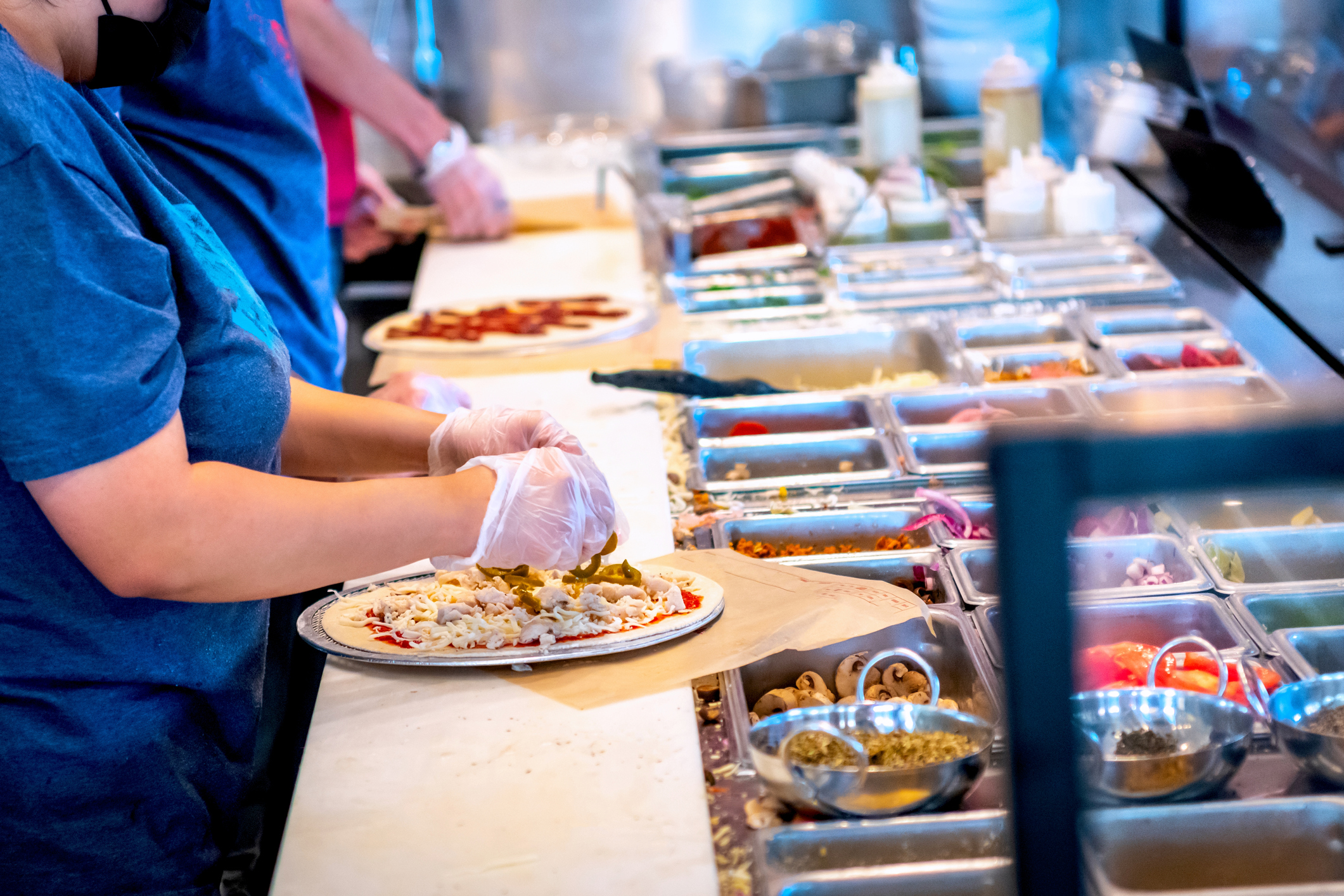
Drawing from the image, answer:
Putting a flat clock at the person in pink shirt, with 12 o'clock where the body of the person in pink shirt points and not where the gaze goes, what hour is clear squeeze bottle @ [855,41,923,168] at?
The clear squeeze bottle is roughly at 12 o'clock from the person in pink shirt.

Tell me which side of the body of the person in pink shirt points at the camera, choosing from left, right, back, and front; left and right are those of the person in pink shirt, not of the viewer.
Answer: right

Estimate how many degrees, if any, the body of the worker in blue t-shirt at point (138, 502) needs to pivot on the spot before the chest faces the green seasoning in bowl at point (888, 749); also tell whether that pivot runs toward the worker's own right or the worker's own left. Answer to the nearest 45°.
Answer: approximately 45° to the worker's own right

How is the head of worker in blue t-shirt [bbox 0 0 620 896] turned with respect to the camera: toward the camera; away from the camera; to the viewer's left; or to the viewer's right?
to the viewer's right

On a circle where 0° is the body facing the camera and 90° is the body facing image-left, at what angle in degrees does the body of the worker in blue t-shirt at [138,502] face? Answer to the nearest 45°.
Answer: approximately 270°

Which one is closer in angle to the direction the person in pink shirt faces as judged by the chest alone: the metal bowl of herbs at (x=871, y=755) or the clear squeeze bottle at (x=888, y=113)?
the clear squeeze bottle

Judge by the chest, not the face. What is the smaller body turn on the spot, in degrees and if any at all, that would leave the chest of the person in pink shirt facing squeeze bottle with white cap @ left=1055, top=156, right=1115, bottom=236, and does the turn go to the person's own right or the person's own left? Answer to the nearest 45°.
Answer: approximately 45° to the person's own right

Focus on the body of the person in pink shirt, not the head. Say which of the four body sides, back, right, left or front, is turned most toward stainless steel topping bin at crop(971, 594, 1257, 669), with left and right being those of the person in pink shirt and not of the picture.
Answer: right

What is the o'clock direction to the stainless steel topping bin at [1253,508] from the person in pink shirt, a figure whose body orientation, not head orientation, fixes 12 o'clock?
The stainless steel topping bin is roughly at 2 o'clock from the person in pink shirt.
